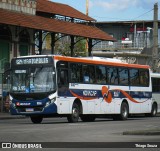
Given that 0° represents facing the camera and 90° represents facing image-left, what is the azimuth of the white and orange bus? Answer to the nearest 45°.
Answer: approximately 45°
